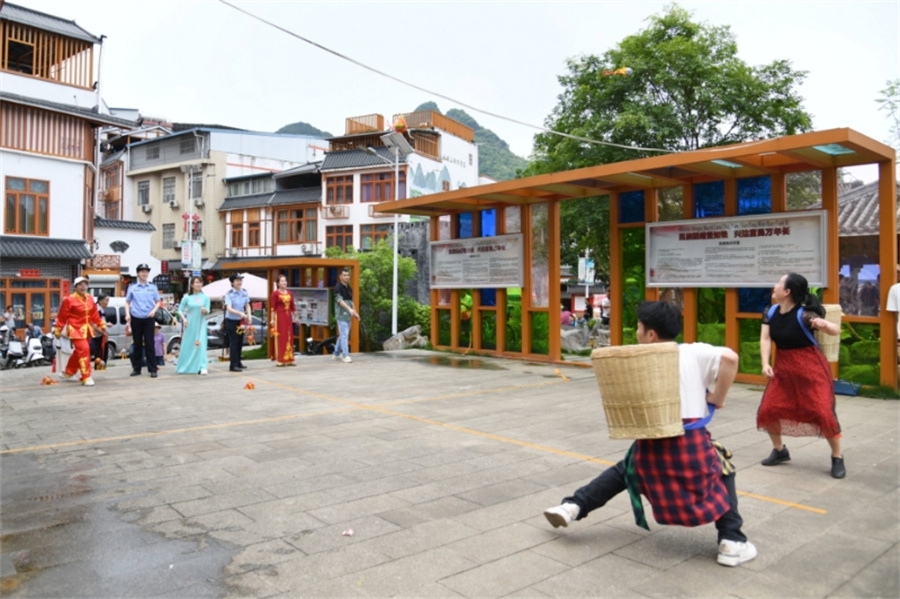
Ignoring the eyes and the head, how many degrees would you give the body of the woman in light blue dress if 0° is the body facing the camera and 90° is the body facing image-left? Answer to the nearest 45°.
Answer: approximately 315°

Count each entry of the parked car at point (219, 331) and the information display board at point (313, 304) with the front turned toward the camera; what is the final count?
1

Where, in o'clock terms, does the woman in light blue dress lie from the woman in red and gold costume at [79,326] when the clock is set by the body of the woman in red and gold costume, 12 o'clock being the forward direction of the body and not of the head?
The woman in light blue dress is roughly at 10 o'clock from the woman in red and gold costume.

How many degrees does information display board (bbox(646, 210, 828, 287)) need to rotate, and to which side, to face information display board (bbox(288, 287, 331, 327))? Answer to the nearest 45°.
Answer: approximately 45° to its right

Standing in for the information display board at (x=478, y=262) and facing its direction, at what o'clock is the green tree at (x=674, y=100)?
The green tree is roughly at 6 o'clock from the information display board.
